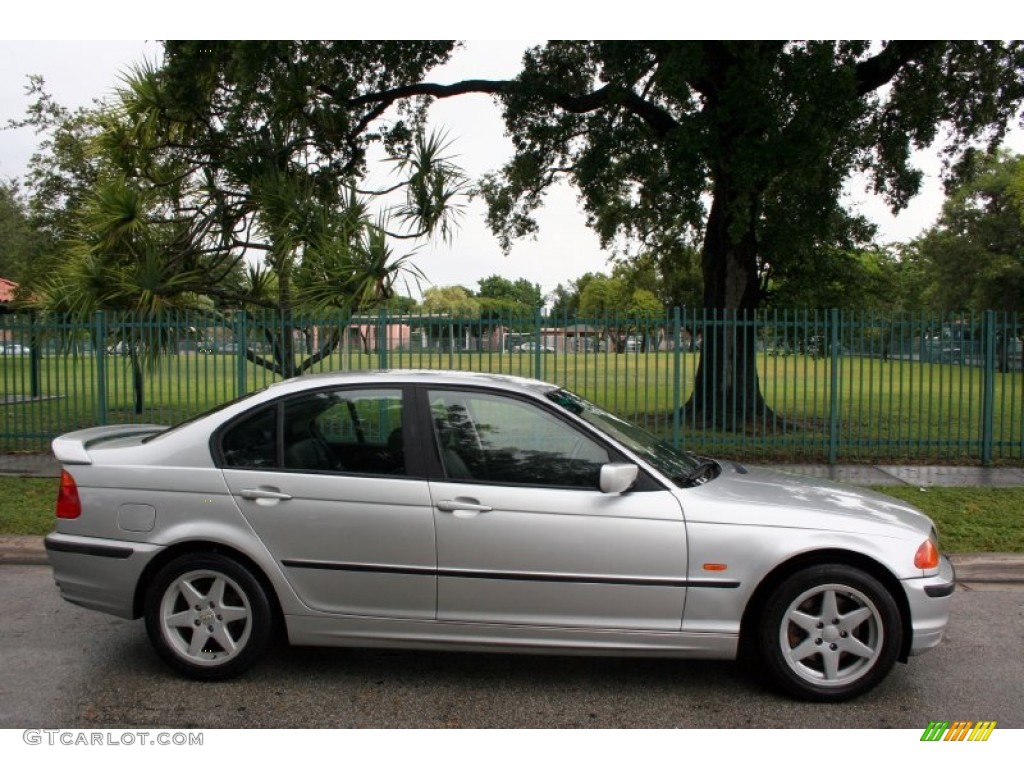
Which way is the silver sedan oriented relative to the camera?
to the viewer's right

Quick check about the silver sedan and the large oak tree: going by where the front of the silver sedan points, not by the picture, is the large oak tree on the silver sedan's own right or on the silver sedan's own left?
on the silver sedan's own left

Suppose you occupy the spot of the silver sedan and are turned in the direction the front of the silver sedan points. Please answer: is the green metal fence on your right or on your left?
on your left

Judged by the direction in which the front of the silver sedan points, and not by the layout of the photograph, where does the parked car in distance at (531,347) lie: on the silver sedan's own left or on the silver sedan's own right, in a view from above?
on the silver sedan's own left
